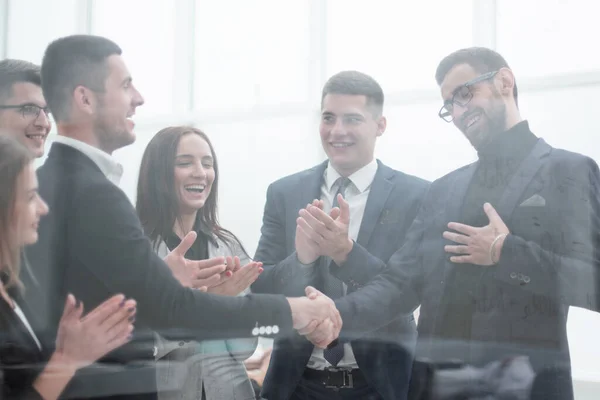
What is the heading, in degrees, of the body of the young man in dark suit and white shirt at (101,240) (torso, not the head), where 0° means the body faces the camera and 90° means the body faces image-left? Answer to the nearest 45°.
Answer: approximately 270°

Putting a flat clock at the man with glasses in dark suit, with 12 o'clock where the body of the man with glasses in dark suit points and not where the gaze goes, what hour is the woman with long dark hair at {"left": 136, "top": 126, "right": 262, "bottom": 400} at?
The woman with long dark hair is roughly at 1 o'clock from the man with glasses in dark suit.

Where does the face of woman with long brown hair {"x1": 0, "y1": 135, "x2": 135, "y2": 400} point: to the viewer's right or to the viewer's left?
to the viewer's right

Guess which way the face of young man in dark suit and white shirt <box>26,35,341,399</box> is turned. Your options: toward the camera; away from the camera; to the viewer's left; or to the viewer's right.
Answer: to the viewer's right

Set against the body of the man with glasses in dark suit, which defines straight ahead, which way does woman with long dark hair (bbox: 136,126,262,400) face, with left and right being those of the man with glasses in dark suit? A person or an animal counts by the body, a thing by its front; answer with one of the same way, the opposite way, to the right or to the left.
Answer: to the left

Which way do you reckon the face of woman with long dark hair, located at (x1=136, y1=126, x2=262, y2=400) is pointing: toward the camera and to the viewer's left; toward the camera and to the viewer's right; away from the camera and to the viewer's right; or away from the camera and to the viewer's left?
toward the camera and to the viewer's right

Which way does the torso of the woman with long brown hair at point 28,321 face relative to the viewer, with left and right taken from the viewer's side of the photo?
facing to the right of the viewer

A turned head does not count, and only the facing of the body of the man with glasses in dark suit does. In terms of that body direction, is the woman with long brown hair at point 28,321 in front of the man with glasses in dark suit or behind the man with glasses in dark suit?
in front

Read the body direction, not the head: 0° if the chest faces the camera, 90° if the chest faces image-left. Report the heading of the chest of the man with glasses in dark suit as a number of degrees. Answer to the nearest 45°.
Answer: approximately 45°

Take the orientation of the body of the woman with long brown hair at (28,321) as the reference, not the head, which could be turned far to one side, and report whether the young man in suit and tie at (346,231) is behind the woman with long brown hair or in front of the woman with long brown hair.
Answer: in front

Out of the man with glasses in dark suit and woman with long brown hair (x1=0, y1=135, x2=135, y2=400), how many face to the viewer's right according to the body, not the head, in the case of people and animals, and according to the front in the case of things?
1
